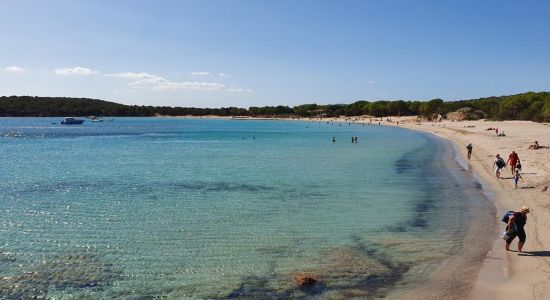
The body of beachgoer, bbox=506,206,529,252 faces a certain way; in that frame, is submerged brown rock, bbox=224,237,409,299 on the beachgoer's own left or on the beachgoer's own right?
on the beachgoer's own right

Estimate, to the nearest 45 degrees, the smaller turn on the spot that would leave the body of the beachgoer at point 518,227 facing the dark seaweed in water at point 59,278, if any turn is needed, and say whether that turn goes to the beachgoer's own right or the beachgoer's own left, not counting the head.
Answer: approximately 90° to the beachgoer's own right

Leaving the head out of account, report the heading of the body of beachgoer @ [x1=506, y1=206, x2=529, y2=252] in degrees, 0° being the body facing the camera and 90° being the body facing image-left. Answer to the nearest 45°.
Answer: approximately 315°
